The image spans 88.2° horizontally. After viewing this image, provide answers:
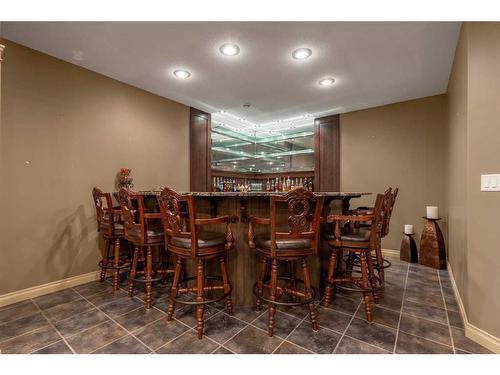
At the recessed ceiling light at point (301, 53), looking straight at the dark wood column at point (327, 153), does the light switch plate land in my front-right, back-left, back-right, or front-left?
back-right

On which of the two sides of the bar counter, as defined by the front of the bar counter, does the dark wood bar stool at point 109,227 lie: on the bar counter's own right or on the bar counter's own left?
on the bar counter's own right

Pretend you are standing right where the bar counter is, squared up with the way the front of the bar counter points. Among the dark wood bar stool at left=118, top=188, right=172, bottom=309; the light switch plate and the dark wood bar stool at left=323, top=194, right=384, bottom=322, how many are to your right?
1

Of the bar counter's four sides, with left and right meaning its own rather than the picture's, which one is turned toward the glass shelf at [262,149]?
back

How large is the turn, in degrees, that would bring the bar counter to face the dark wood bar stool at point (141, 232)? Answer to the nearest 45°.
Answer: approximately 90° to its right

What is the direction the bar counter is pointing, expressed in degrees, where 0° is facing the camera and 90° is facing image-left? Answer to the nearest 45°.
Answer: approximately 0°

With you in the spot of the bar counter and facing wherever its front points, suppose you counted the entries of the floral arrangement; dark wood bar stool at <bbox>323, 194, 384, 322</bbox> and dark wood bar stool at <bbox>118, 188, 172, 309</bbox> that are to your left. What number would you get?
1
